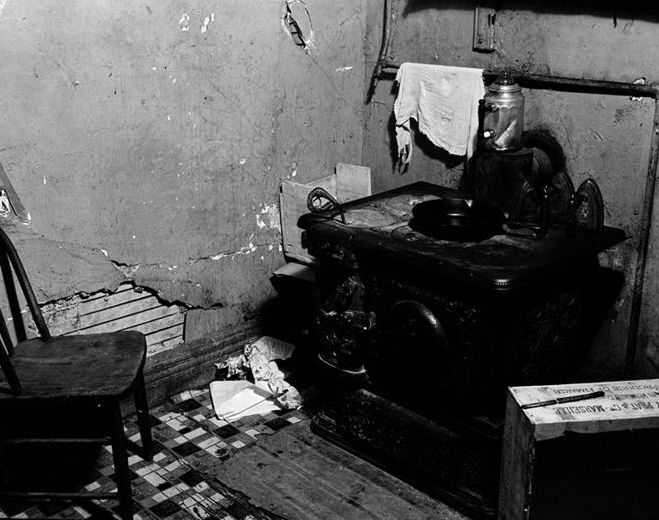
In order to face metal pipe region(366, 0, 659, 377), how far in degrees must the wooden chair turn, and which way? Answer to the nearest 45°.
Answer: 0° — it already faces it

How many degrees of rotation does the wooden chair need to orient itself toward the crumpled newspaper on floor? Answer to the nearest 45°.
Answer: approximately 45° to its left

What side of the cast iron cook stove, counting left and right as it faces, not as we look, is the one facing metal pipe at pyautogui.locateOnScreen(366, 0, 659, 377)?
back

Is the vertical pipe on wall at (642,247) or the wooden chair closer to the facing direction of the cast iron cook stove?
the wooden chair

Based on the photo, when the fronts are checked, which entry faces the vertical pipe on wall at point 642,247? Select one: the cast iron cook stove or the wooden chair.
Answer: the wooden chair

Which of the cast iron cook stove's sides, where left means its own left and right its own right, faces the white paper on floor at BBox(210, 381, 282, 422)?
right

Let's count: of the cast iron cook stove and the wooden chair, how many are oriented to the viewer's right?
1

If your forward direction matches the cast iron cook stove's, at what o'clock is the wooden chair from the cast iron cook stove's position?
The wooden chair is roughly at 1 o'clock from the cast iron cook stove.

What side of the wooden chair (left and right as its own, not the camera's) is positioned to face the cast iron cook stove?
front

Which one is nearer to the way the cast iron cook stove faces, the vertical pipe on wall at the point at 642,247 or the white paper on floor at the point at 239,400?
the white paper on floor

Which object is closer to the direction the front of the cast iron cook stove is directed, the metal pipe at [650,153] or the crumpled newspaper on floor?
the crumpled newspaper on floor

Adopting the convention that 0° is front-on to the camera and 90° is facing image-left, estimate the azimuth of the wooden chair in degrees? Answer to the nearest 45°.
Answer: approximately 270°

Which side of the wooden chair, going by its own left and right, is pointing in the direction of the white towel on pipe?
front
